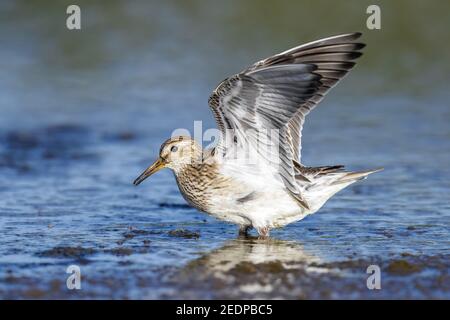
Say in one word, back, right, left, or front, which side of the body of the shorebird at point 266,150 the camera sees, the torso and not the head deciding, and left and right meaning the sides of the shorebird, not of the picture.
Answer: left
